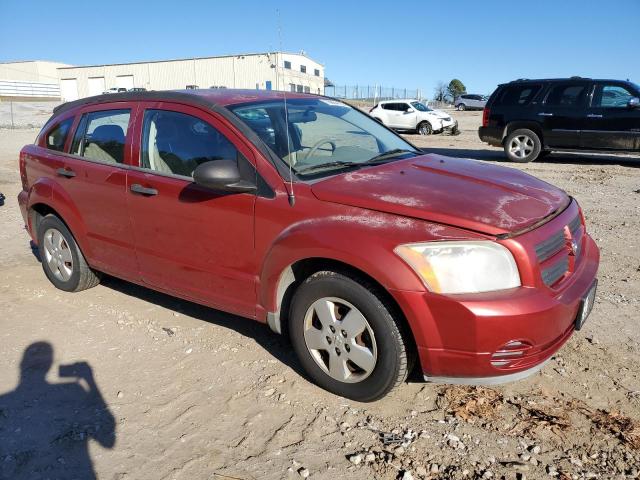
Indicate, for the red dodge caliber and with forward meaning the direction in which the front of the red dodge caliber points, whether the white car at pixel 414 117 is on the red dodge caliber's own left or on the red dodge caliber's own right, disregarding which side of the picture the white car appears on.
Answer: on the red dodge caliber's own left

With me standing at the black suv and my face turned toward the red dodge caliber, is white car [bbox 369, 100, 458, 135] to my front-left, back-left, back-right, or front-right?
back-right

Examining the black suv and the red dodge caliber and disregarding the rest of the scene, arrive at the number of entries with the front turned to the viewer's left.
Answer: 0

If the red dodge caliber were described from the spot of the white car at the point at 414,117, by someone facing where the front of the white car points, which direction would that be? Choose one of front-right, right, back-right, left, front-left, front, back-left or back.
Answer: front-right

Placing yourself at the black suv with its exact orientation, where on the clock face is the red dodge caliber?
The red dodge caliber is roughly at 3 o'clock from the black suv.

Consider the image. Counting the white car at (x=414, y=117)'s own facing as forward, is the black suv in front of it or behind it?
in front

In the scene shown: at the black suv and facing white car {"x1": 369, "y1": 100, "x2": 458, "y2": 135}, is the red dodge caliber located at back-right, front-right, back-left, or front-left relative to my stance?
back-left

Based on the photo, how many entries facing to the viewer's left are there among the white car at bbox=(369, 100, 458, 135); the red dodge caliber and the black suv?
0

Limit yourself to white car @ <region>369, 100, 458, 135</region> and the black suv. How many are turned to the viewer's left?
0

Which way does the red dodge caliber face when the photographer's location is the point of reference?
facing the viewer and to the right of the viewer

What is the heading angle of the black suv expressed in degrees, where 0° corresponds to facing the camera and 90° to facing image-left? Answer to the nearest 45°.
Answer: approximately 270°

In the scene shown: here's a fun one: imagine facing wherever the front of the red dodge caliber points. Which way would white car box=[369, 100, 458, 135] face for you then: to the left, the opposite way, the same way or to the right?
the same way
